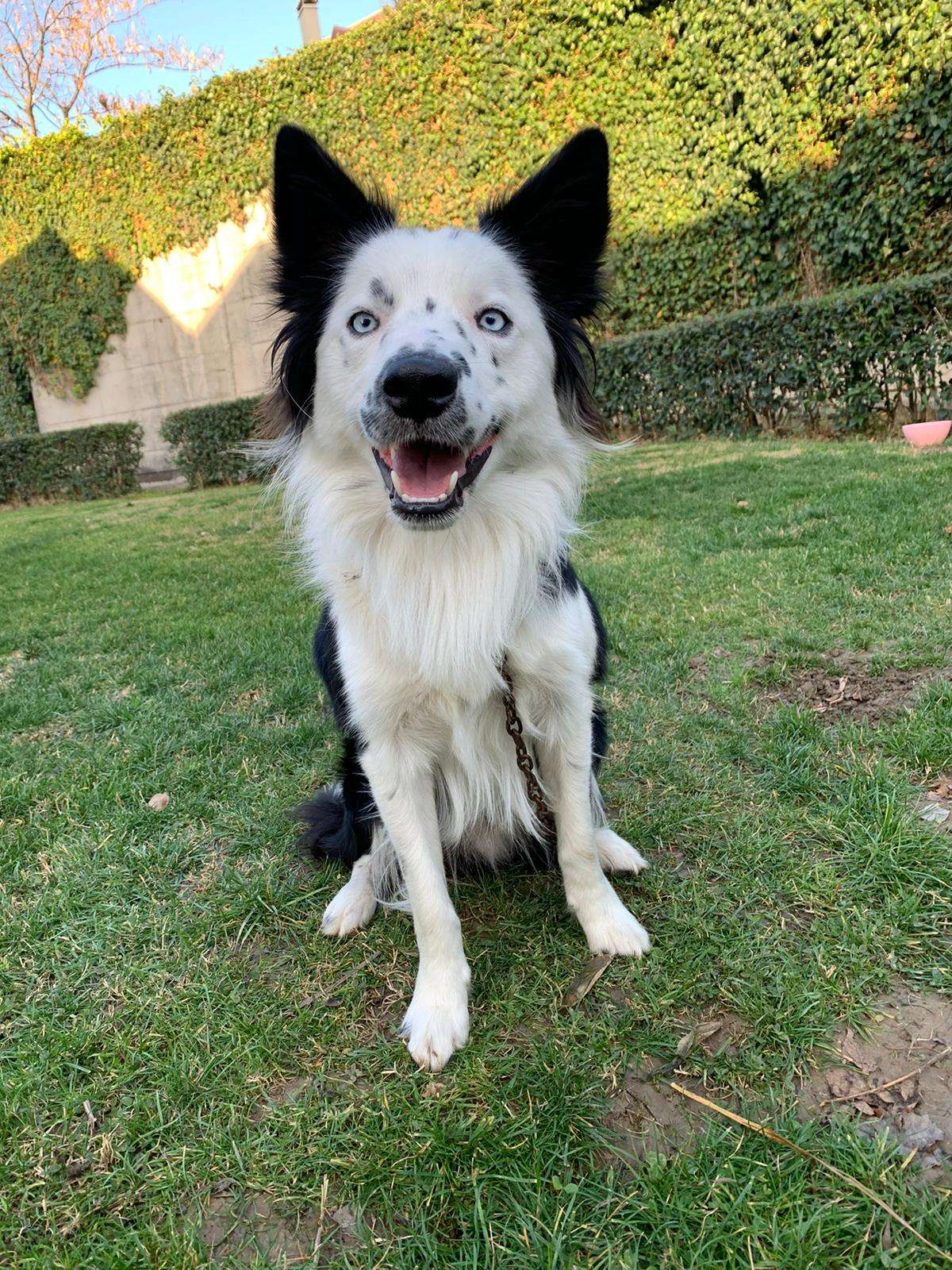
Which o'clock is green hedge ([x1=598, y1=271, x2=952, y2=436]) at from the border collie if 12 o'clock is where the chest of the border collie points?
The green hedge is roughly at 7 o'clock from the border collie.

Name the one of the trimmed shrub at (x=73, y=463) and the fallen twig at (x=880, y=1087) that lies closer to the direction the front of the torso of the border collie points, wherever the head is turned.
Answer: the fallen twig

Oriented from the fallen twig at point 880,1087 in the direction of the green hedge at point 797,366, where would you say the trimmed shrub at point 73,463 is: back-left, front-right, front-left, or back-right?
front-left

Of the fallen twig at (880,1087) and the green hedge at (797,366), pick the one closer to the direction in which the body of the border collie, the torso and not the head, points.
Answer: the fallen twig

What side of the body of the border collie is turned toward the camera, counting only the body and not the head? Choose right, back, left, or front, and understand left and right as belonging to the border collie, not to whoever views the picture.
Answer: front

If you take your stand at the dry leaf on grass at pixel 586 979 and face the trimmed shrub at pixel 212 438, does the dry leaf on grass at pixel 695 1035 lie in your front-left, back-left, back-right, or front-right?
back-right

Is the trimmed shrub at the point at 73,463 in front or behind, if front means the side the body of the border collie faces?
behind

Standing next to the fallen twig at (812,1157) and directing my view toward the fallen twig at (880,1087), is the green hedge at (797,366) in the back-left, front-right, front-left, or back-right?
front-left

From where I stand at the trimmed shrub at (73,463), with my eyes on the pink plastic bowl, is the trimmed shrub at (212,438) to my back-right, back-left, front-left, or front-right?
front-left

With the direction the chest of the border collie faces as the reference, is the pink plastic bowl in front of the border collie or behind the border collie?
behind

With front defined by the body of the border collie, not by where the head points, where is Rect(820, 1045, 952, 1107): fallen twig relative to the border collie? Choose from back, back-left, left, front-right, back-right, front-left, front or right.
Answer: front-left

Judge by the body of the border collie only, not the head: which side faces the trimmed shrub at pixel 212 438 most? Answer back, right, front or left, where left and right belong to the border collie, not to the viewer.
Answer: back
